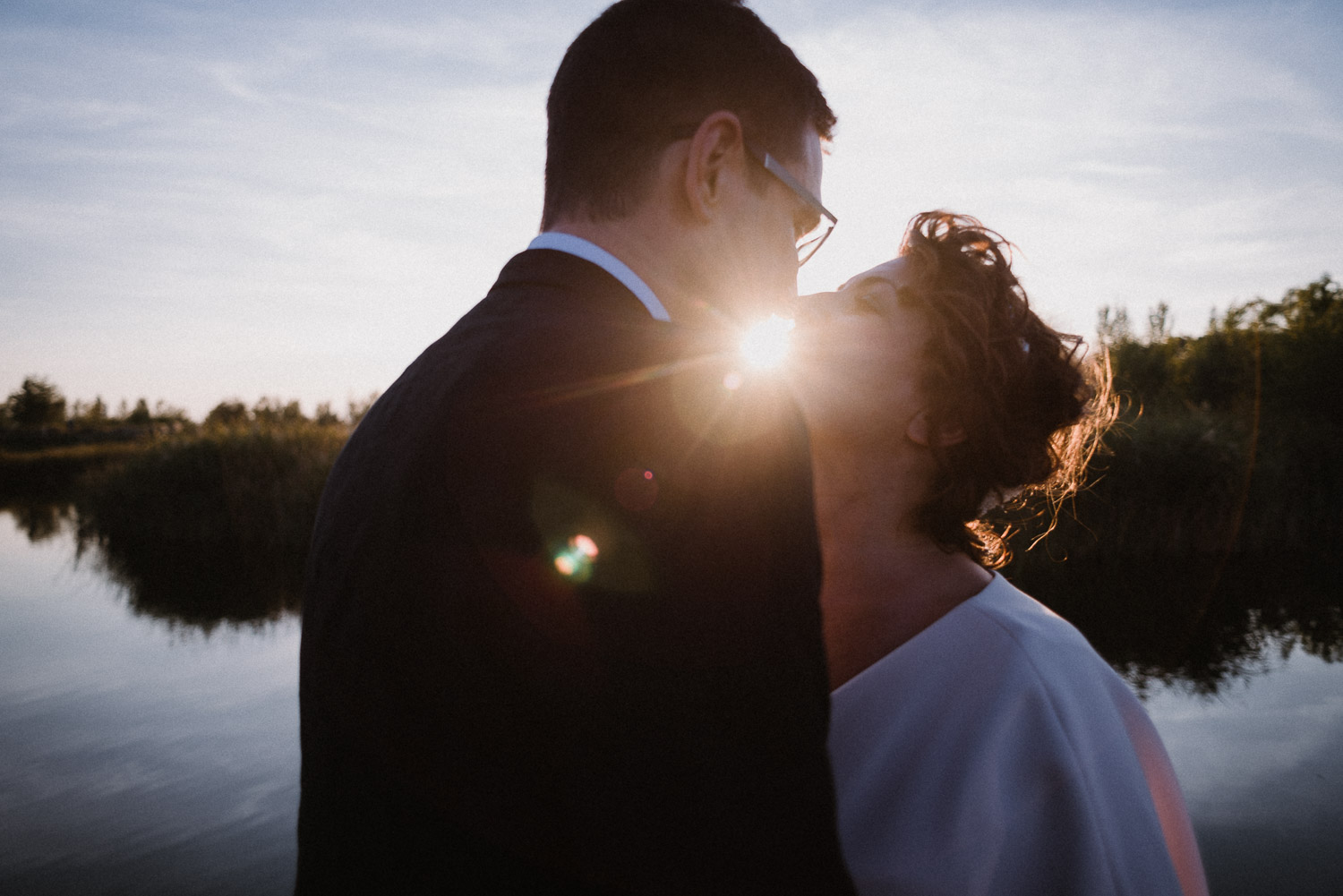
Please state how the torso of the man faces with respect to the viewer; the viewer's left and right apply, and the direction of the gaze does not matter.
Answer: facing away from the viewer and to the right of the viewer

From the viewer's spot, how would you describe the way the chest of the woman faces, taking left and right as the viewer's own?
facing to the left of the viewer

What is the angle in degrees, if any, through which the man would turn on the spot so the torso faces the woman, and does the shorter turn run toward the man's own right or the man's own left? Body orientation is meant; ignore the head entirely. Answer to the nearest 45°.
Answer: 0° — they already face them

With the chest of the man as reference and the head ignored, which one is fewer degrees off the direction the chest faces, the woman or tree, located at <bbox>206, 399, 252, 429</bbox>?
the woman

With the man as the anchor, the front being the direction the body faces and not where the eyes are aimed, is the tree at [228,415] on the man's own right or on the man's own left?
on the man's own left

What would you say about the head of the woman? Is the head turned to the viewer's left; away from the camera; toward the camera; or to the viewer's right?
to the viewer's left

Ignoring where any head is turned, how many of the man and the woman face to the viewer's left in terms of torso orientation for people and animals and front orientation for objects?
1
